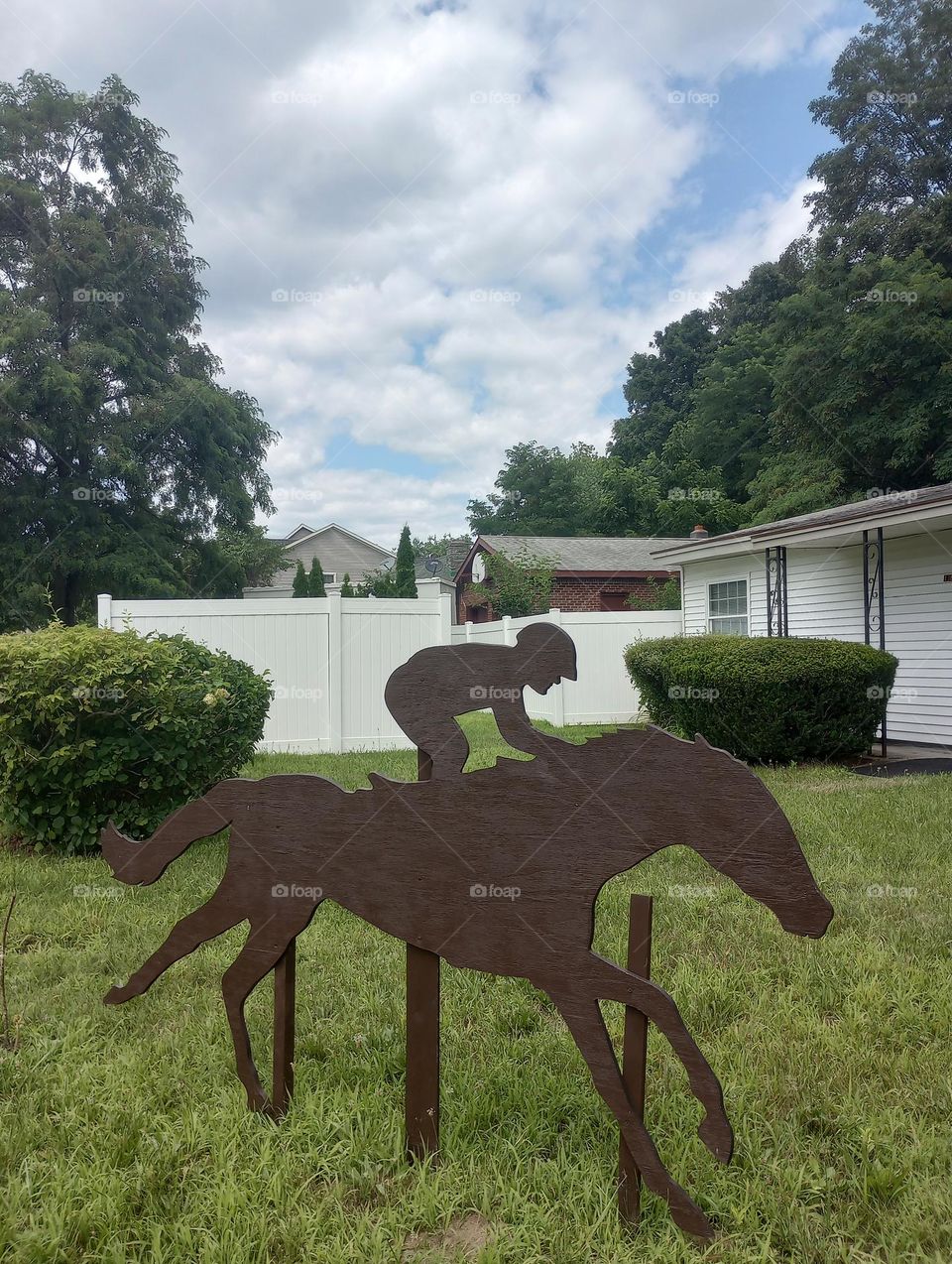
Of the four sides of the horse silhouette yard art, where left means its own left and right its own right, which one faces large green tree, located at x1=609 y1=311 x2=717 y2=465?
left

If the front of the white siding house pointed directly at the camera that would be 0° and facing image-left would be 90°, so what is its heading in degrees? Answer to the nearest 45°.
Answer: approximately 45°

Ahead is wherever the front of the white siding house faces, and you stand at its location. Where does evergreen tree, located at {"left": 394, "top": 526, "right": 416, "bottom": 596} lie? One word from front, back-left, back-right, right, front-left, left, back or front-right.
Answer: right

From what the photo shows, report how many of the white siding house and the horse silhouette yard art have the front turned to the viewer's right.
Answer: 1

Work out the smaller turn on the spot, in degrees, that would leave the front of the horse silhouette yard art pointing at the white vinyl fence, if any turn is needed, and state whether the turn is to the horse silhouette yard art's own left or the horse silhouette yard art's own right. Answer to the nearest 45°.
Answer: approximately 90° to the horse silhouette yard art's own left

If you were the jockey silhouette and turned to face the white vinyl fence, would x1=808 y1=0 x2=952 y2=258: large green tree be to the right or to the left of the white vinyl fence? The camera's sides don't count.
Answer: right

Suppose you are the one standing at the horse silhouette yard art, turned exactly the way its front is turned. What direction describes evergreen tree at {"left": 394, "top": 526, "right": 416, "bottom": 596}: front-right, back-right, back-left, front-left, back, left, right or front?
left

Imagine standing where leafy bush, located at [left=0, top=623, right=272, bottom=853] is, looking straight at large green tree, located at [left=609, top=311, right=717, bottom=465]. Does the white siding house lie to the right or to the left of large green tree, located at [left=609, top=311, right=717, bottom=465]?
right

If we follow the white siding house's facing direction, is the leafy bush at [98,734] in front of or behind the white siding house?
in front

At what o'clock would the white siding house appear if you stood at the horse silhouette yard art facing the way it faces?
The white siding house is roughly at 10 o'clock from the horse silhouette yard art.

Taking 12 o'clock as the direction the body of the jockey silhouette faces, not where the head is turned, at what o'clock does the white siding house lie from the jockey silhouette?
The white siding house is roughly at 10 o'clock from the jockey silhouette.

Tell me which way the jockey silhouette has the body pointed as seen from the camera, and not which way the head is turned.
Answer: to the viewer's right

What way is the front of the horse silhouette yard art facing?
to the viewer's right

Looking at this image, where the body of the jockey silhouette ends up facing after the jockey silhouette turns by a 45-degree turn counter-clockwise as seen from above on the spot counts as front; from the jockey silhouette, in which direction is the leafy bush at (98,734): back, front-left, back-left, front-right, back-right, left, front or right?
left
